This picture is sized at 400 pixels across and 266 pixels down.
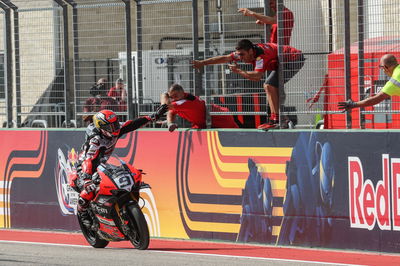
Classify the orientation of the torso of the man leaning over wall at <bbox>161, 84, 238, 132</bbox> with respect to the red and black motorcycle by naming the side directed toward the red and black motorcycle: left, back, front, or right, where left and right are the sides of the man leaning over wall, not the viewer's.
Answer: front

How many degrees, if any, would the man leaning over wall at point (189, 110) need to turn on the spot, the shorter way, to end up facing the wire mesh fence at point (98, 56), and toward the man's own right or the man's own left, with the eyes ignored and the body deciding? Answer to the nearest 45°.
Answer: approximately 90° to the man's own right

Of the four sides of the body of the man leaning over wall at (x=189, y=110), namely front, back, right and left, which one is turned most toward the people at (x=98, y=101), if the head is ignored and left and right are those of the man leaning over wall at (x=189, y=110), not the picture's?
right

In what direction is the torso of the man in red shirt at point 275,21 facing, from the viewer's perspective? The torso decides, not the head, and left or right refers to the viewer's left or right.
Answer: facing to the left of the viewer

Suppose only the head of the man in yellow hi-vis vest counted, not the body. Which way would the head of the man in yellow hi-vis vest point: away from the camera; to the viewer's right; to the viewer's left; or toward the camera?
to the viewer's left

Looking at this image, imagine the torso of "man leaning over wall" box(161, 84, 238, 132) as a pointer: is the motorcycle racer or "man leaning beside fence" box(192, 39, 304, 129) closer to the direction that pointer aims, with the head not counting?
the motorcycle racer

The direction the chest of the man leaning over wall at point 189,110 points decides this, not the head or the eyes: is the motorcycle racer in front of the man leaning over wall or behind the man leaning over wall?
in front

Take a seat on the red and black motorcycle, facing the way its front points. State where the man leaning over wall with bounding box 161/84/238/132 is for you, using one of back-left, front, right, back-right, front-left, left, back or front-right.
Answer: left

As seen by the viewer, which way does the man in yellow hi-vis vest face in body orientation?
to the viewer's left
